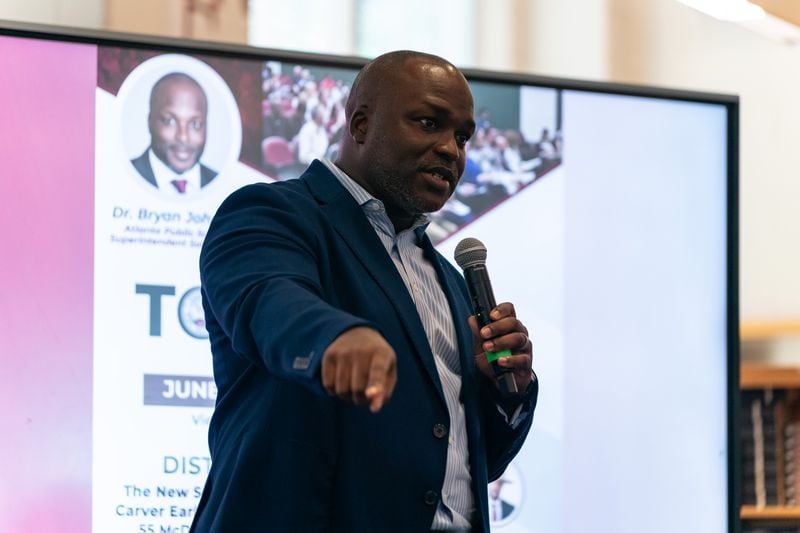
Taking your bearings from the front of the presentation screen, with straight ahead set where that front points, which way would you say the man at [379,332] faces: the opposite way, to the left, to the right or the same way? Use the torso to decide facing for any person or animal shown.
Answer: the same way

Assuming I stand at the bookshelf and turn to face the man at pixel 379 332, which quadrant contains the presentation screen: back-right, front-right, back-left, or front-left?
front-right

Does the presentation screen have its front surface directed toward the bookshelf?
no

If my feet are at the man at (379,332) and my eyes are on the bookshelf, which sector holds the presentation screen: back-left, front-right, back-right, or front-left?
front-left

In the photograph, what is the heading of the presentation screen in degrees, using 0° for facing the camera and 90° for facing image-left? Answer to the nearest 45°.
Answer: approximately 315°

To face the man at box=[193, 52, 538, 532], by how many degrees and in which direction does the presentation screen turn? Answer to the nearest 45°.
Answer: approximately 45° to its right

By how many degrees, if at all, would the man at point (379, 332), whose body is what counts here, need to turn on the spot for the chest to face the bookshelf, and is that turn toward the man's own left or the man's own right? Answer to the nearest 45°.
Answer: approximately 90° to the man's own left

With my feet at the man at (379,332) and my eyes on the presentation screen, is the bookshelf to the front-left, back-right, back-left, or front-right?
front-right

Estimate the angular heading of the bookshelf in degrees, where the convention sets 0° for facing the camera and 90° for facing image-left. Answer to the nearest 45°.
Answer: approximately 0°

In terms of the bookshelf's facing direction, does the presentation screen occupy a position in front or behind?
in front

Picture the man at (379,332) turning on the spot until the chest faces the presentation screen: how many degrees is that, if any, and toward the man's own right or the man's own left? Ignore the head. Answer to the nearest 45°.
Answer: approximately 135° to the man's own left

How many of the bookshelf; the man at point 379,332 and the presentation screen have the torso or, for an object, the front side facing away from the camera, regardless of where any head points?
0

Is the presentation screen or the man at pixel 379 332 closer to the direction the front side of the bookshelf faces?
the man
